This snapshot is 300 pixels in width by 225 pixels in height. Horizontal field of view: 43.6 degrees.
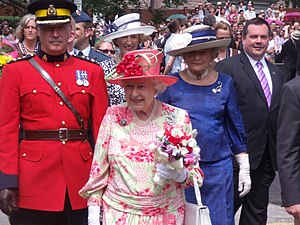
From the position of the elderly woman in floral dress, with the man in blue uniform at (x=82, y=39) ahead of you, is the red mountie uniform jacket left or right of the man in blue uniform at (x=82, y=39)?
left

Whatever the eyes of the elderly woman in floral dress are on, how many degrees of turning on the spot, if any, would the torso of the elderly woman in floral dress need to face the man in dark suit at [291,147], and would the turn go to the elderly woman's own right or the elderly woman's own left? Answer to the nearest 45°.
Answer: approximately 90° to the elderly woman's own left

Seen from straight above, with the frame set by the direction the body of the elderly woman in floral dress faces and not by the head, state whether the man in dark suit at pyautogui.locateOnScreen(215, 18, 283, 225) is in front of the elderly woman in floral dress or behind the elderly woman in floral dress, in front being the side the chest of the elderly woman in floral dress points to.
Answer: behind

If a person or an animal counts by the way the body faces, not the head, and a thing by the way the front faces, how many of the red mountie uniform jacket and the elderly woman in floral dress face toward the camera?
2

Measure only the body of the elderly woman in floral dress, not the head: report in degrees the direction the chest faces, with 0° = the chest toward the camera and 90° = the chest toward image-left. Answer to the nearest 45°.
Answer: approximately 0°

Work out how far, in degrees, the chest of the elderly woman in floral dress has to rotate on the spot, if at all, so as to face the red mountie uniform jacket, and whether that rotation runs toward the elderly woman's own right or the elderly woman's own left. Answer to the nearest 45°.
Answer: approximately 135° to the elderly woman's own right

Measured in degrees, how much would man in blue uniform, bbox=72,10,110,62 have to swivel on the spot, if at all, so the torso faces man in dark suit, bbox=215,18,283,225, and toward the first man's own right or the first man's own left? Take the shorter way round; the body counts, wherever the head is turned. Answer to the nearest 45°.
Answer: approximately 90° to the first man's own left

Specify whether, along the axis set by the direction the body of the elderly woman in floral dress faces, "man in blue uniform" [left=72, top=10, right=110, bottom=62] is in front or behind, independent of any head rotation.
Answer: behind
